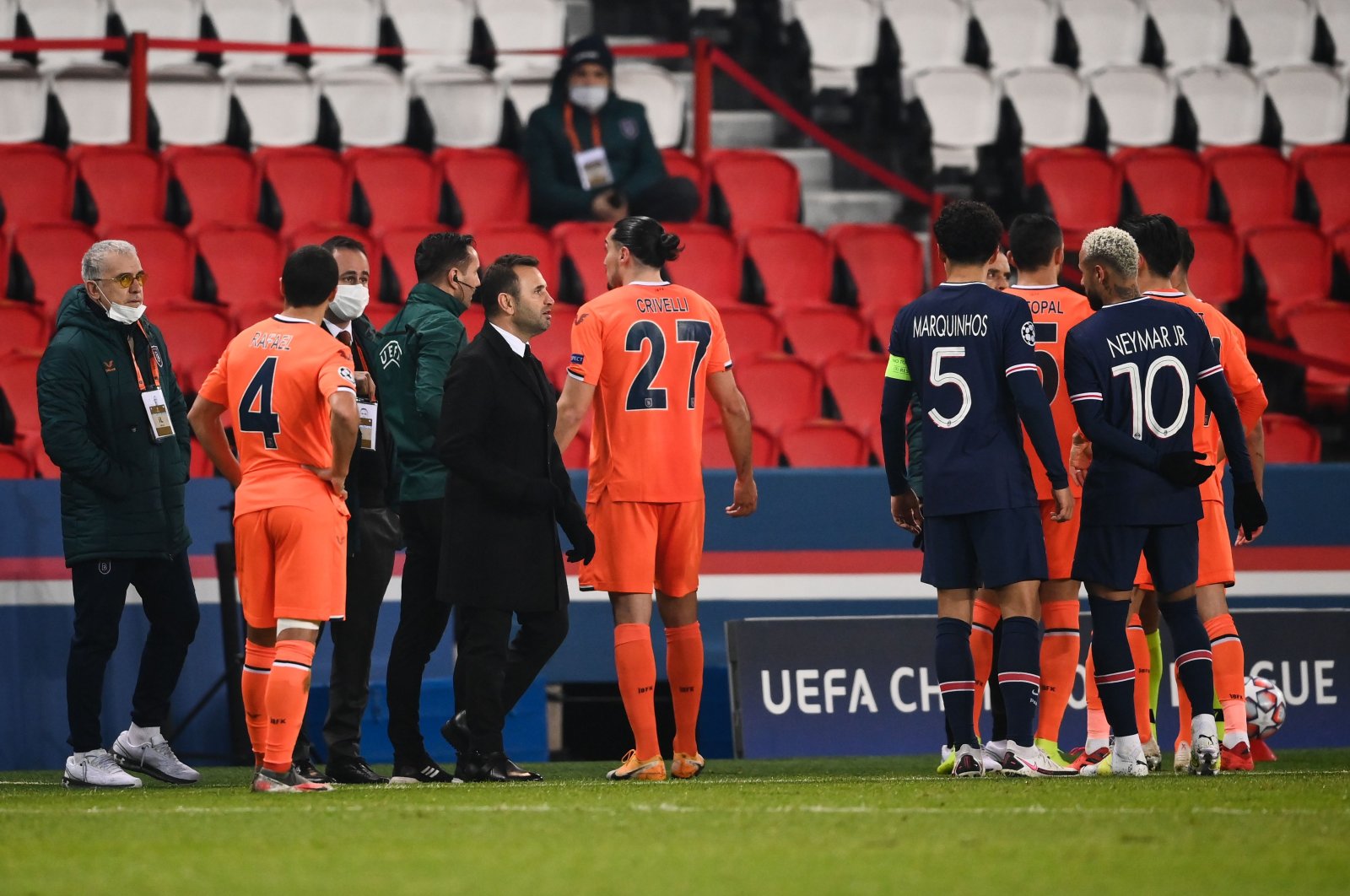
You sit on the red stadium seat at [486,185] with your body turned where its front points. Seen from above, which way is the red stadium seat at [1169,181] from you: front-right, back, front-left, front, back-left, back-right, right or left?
left

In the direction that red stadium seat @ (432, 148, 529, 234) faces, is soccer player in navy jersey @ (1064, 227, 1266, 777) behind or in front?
in front

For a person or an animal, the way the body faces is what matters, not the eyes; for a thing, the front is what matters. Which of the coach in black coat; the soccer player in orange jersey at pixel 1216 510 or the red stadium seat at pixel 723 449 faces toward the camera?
the red stadium seat

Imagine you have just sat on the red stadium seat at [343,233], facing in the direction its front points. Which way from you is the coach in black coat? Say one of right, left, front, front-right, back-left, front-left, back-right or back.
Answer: front

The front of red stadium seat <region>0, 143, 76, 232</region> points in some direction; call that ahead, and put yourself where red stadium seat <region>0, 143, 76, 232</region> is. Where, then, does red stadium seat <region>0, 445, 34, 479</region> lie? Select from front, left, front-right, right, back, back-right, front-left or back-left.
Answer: front

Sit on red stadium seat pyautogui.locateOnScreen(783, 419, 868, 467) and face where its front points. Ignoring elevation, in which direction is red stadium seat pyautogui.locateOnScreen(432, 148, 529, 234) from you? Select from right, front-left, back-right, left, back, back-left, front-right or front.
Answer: back-right

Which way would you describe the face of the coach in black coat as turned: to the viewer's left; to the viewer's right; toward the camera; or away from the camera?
to the viewer's right

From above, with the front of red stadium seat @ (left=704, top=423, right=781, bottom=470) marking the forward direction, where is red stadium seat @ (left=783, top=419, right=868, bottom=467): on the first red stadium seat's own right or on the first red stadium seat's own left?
on the first red stadium seat's own left

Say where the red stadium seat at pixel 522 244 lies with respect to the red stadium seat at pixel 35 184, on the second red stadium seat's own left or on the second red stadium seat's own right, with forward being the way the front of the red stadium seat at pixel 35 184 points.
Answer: on the second red stadium seat's own left

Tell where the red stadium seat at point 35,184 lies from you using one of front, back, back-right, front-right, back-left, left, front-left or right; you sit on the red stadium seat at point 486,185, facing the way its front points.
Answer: right

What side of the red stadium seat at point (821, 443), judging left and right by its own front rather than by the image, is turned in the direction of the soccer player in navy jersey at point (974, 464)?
front

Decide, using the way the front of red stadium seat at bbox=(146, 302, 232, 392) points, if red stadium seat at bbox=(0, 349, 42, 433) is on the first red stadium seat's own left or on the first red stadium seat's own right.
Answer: on the first red stadium seat's own right

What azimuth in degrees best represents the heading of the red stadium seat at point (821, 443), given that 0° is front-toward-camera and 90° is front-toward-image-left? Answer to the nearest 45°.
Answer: approximately 0°

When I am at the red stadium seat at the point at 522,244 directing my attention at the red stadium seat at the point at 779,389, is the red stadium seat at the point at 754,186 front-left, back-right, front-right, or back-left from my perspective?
front-left

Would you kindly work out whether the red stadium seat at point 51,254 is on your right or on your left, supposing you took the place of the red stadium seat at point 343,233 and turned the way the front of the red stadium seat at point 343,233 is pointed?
on your right

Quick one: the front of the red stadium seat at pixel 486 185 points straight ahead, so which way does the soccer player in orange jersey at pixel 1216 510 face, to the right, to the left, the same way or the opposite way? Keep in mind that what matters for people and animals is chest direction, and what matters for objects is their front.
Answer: the opposite way

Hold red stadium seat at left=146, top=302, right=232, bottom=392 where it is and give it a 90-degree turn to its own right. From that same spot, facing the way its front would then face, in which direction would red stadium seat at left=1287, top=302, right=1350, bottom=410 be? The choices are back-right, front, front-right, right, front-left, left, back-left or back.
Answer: back

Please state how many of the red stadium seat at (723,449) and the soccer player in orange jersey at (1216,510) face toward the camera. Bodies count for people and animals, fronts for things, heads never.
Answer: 1

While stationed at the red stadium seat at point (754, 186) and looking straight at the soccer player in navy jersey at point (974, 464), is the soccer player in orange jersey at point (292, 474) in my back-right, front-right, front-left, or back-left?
front-right

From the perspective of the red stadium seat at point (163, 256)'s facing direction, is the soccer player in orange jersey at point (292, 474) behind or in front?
in front
